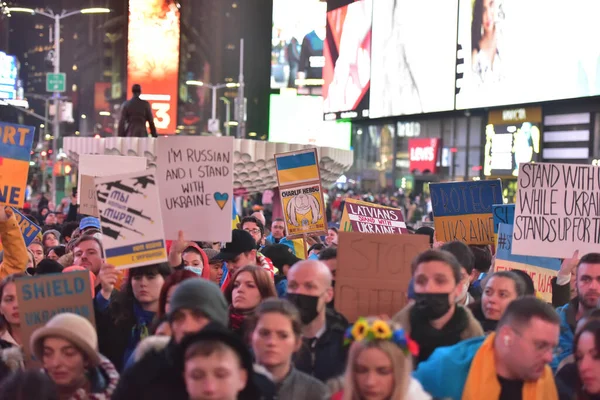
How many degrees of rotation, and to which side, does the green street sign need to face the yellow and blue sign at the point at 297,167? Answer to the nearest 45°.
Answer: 0° — it already faces it

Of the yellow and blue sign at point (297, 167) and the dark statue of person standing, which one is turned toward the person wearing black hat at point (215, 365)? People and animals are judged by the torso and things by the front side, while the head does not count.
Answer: the yellow and blue sign

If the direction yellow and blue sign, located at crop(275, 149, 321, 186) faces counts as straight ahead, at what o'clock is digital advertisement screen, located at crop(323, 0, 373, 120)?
The digital advertisement screen is roughly at 6 o'clock from the yellow and blue sign.

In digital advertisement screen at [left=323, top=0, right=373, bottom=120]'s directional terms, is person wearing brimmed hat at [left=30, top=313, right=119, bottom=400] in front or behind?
in front

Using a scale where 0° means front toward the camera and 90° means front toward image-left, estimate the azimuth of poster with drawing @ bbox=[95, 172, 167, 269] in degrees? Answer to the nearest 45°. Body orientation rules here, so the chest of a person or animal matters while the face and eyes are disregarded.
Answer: approximately 0°
